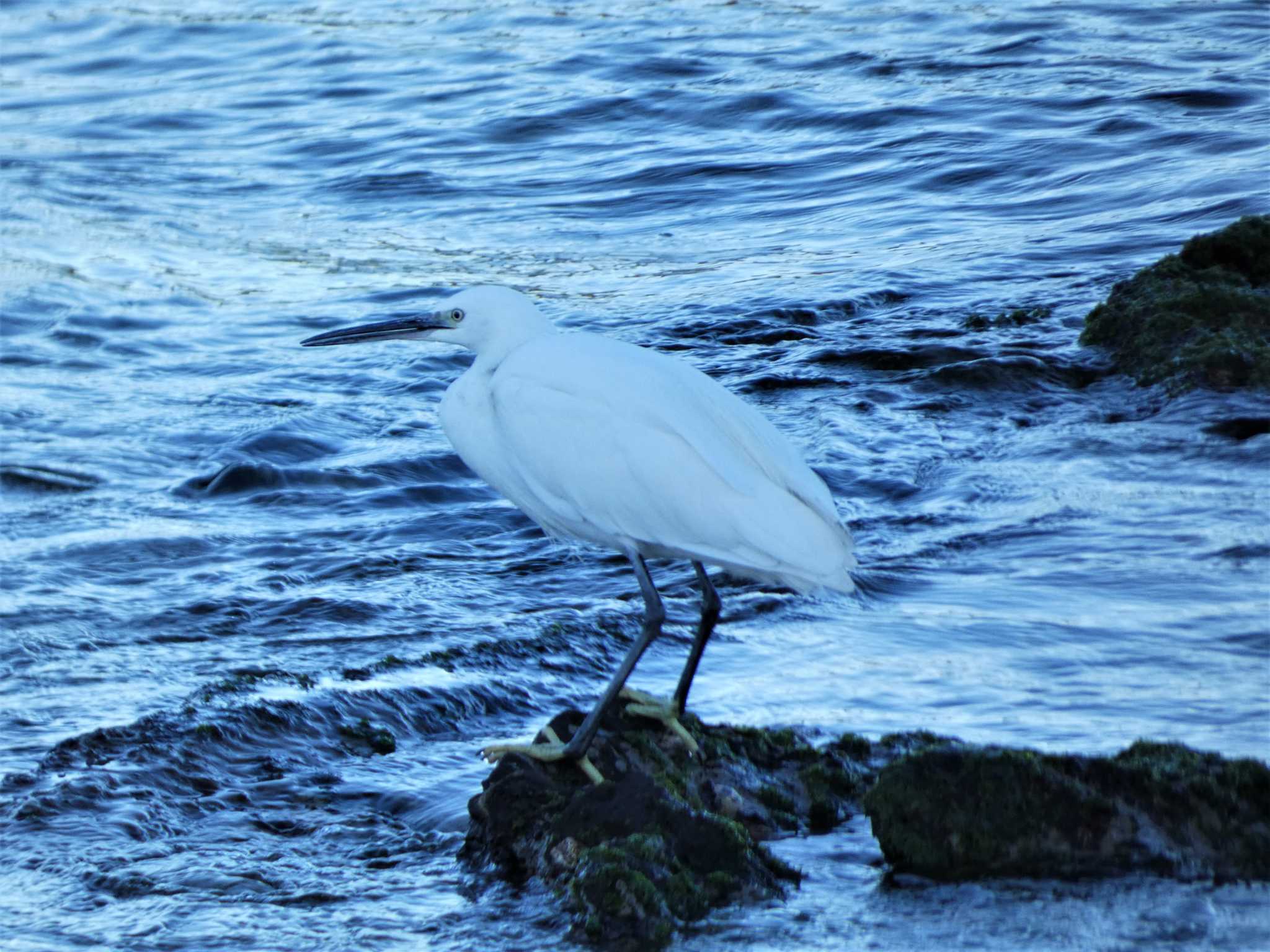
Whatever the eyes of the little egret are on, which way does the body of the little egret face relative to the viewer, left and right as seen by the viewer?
facing to the left of the viewer

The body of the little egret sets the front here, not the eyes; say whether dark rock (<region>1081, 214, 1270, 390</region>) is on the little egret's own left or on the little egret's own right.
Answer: on the little egret's own right

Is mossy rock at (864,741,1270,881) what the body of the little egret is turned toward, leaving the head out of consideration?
no
